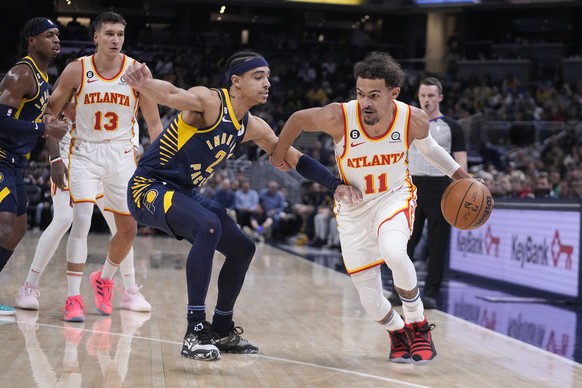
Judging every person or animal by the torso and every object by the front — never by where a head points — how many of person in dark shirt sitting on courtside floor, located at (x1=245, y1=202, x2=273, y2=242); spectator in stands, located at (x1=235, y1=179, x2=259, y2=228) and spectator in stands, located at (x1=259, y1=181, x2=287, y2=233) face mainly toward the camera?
3

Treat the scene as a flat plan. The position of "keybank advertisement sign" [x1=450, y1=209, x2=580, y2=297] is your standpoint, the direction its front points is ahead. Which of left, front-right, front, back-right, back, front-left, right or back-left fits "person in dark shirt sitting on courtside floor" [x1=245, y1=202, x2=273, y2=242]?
right

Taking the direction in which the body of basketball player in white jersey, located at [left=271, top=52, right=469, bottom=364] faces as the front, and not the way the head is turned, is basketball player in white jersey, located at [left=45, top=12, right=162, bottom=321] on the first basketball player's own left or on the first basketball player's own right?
on the first basketball player's own right

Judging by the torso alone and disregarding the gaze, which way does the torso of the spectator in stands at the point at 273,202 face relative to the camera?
toward the camera

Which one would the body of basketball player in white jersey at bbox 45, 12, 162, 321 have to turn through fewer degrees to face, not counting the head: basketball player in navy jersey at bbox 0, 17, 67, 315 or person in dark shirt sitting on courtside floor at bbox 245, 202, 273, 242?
the basketball player in navy jersey

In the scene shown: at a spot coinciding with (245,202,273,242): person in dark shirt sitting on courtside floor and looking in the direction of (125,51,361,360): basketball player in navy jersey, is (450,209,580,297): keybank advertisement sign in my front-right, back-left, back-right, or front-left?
front-left

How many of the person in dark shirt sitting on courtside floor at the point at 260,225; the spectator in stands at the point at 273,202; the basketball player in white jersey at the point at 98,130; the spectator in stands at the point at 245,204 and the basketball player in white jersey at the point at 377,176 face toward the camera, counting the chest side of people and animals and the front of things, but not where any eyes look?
5

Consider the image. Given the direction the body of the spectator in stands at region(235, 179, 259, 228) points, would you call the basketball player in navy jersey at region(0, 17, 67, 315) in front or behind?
in front

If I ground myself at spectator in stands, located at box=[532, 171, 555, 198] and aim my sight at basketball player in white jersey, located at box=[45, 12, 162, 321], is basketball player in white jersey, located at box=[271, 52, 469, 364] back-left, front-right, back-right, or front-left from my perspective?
front-left

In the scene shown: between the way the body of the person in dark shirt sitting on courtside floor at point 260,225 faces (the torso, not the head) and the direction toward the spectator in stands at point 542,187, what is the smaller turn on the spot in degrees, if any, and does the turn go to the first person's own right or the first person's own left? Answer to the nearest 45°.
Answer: approximately 45° to the first person's own left

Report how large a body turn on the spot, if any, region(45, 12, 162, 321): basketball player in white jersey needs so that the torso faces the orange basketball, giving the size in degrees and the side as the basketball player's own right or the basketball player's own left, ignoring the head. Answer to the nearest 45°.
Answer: approximately 45° to the basketball player's own left

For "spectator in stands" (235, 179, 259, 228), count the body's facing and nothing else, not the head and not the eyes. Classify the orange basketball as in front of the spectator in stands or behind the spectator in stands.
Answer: in front

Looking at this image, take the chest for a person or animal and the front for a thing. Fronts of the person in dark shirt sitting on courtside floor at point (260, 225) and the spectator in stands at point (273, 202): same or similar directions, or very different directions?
same or similar directions

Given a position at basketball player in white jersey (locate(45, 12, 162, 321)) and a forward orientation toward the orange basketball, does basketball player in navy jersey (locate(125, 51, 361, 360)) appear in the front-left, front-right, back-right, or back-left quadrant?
front-right

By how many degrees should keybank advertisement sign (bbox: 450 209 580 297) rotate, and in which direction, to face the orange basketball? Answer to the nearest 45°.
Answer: approximately 45° to its left
